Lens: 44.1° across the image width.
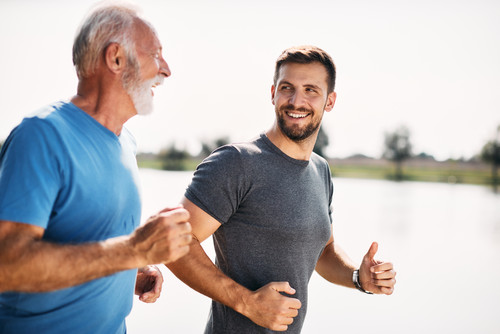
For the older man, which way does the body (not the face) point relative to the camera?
to the viewer's right

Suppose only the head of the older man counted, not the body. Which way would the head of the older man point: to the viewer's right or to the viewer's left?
to the viewer's right
